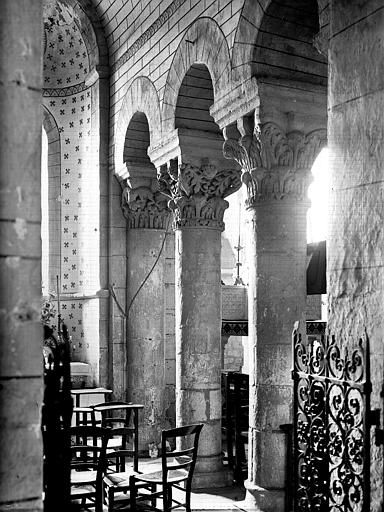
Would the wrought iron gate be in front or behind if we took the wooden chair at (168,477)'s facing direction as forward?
behind

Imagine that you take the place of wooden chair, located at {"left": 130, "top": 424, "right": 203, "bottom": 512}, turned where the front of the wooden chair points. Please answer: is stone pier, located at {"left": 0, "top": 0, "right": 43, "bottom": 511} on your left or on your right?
on your left

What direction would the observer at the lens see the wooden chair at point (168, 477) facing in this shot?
facing away from the viewer and to the left of the viewer
